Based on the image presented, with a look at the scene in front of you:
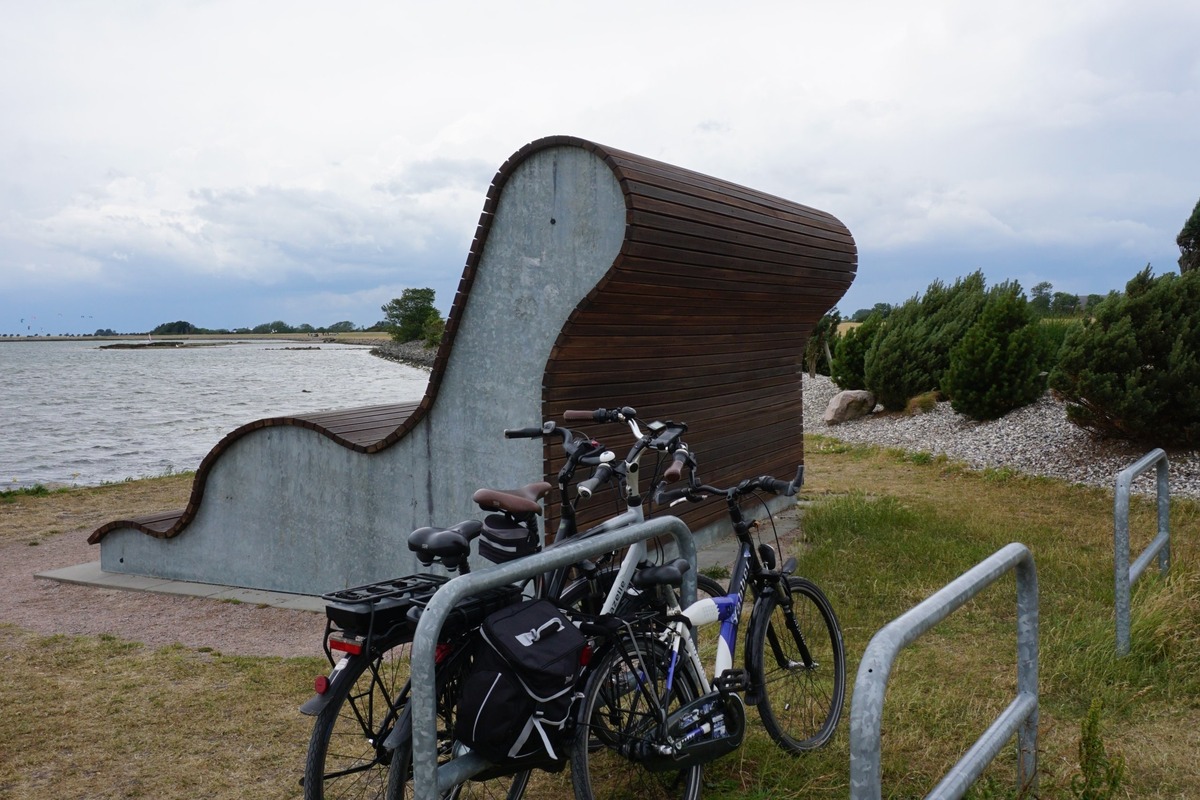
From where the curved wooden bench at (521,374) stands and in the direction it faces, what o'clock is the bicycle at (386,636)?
The bicycle is roughly at 8 o'clock from the curved wooden bench.

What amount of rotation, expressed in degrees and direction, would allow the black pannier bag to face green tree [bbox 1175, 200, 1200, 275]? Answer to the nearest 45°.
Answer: approximately 90° to its left

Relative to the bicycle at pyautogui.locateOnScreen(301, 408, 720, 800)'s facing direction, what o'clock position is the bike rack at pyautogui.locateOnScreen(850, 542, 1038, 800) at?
The bike rack is roughly at 2 o'clock from the bicycle.

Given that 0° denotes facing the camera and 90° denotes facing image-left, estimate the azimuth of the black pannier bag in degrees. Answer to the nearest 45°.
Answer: approximately 315°

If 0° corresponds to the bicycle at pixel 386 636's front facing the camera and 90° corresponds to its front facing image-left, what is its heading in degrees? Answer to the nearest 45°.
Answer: approximately 225°

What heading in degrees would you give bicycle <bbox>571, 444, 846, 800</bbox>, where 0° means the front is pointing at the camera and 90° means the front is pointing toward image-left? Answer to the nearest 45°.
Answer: approximately 225°

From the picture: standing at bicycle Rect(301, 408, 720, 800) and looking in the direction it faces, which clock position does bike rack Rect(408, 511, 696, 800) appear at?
The bike rack is roughly at 4 o'clock from the bicycle.

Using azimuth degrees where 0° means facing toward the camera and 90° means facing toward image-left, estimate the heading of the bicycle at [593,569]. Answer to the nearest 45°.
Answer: approximately 225°

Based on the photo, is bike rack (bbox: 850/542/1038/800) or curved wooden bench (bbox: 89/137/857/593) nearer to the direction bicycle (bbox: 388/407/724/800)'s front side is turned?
the curved wooden bench

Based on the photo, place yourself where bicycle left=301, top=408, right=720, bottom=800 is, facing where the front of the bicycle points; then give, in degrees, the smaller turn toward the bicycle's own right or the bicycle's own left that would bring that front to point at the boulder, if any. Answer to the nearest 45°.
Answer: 0° — it already faces it

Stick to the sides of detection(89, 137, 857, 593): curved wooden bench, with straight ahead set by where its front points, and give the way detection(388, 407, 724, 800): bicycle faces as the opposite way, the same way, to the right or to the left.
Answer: to the right

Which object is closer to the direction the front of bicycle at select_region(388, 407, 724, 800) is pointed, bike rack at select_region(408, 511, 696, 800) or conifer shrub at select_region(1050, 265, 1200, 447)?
the conifer shrub
